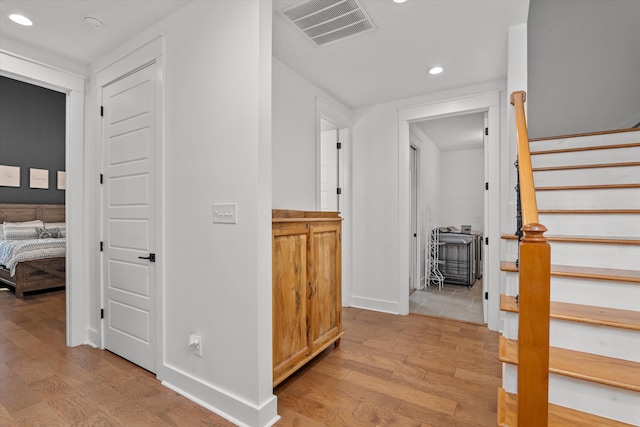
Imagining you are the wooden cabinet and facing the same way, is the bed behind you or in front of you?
behind

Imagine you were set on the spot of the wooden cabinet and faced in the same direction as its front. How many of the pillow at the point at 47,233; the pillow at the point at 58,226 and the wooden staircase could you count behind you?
2

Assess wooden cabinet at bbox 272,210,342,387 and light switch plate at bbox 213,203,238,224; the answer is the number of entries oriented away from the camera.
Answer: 0

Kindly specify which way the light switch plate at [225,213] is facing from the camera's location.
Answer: facing the viewer and to the left of the viewer

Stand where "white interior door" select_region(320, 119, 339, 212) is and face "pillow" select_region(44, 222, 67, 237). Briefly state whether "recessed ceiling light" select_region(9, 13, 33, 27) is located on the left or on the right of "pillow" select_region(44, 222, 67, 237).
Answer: left

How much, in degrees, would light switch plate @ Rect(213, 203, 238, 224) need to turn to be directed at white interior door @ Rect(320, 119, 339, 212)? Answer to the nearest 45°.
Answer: approximately 180°

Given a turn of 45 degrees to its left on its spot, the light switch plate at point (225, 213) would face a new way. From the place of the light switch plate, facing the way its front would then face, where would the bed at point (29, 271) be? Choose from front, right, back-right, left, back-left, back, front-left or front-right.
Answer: back-right

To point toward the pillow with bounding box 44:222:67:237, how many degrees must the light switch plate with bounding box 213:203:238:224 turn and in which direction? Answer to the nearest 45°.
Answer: approximately 90° to its right

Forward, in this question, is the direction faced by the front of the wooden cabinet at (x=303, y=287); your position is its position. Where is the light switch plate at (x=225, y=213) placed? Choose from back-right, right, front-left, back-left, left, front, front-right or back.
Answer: right
